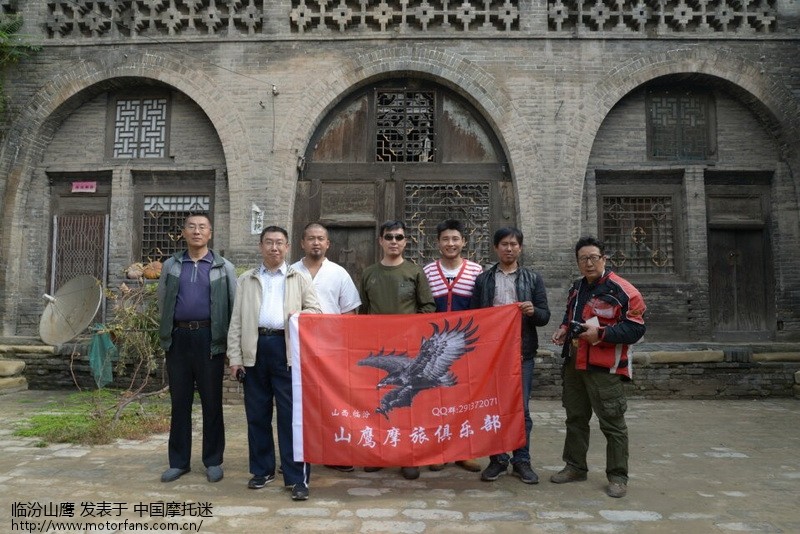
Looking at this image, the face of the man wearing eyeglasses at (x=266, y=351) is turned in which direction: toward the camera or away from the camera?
toward the camera

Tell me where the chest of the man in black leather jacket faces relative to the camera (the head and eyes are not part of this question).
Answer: toward the camera

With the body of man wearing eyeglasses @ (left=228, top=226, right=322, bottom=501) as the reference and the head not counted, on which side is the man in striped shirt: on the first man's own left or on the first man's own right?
on the first man's own left

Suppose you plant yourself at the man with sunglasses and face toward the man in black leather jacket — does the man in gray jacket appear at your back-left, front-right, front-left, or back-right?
back-right

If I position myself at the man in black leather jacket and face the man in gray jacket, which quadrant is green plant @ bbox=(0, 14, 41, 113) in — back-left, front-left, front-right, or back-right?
front-right

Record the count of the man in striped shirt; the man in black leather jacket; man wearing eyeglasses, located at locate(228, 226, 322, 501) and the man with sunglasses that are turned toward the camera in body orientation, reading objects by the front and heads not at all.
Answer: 4

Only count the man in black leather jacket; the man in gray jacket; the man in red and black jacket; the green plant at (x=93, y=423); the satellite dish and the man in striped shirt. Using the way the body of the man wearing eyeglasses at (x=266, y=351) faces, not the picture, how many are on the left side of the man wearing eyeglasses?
3

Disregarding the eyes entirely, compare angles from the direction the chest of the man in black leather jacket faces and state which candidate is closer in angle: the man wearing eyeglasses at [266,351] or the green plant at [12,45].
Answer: the man wearing eyeglasses

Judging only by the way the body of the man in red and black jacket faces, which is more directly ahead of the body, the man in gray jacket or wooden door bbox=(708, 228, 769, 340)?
the man in gray jacket

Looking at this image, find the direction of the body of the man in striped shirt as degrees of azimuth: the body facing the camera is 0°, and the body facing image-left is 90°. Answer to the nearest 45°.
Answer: approximately 0°

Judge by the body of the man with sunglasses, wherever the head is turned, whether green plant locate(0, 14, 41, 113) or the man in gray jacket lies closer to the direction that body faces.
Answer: the man in gray jacket

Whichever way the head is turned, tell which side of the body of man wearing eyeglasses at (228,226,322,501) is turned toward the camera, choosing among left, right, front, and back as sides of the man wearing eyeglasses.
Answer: front

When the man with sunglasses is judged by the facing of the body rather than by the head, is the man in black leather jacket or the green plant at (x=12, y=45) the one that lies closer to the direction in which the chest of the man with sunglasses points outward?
the man in black leather jacket

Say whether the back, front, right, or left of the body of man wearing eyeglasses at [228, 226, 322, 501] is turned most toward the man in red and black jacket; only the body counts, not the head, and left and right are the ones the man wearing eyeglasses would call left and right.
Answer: left

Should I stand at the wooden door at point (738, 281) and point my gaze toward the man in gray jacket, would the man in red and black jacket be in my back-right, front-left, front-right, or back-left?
front-left

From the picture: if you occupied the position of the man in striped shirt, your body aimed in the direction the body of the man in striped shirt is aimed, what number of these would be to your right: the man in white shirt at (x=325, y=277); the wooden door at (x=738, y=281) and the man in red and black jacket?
1
